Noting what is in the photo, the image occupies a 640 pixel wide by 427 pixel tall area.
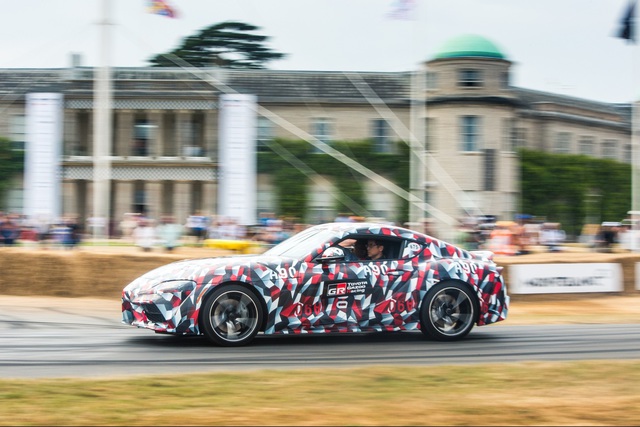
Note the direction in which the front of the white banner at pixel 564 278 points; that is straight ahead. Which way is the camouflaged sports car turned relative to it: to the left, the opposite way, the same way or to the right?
to the right

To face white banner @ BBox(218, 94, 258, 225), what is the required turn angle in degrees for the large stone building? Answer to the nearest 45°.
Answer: approximately 45° to its right

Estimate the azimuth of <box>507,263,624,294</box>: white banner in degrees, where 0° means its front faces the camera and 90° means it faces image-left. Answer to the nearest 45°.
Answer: approximately 0°

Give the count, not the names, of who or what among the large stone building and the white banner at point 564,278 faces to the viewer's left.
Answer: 0

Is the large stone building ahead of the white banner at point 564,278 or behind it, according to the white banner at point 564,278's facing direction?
behind

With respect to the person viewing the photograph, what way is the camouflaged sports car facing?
facing to the left of the viewer

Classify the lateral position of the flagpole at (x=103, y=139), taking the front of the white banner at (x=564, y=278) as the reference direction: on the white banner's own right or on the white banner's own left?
on the white banner's own right

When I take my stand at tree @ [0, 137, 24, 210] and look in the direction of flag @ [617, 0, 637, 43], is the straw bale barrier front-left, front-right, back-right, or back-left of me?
front-right

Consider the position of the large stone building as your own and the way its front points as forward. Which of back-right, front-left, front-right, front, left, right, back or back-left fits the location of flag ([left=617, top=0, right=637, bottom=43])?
front-left

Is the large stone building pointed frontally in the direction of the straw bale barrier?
yes

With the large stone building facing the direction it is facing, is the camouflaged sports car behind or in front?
in front

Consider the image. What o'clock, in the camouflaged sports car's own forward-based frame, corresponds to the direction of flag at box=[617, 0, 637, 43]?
The flag is roughly at 4 o'clock from the camouflaged sports car.

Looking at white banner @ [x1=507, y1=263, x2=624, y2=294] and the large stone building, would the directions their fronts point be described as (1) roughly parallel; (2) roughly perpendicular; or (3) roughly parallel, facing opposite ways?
roughly parallel

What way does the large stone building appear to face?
toward the camera

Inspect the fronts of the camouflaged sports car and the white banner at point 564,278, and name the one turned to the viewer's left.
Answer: the camouflaged sports car
